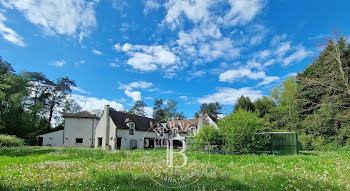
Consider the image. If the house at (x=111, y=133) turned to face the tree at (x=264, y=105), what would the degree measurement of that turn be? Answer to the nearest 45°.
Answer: approximately 45° to its left

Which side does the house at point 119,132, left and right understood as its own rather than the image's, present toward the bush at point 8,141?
right

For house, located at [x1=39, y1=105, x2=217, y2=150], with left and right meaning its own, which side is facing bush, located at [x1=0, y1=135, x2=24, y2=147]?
right

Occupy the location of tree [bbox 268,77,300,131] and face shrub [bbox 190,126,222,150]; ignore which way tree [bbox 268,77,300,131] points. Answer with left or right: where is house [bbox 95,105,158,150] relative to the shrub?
right

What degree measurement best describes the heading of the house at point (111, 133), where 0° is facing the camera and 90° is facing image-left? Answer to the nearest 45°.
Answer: approximately 315°
